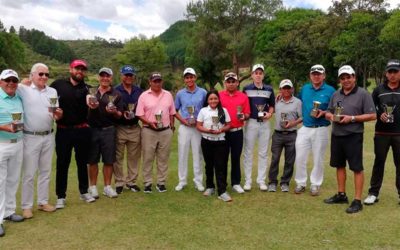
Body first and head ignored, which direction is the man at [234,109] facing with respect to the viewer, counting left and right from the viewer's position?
facing the viewer

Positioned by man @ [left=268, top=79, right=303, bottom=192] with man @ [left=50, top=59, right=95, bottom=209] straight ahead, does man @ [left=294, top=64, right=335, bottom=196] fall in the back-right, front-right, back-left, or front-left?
back-left

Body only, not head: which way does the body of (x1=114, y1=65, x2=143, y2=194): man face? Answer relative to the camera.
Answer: toward the camera

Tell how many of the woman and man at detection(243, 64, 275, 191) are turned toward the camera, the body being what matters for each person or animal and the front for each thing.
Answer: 2

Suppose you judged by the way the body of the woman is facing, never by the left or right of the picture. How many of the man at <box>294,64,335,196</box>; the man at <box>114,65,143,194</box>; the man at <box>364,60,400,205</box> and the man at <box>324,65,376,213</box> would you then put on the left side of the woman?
3

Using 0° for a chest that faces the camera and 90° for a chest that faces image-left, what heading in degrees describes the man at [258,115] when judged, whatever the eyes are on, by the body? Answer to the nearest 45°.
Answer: approximately 0°

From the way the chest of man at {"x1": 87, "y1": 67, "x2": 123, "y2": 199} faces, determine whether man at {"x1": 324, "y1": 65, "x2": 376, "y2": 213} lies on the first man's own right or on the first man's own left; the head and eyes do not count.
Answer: on the first man's own left

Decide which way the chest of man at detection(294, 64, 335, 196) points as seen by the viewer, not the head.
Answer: toward the camera

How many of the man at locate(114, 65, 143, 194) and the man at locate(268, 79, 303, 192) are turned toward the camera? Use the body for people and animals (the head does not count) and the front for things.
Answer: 2

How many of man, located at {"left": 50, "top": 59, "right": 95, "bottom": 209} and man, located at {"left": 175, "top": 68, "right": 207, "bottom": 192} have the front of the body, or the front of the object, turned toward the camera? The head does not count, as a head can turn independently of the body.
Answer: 2

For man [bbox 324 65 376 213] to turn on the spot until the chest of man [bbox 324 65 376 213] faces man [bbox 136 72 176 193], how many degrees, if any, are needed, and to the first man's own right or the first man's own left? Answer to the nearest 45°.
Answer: approximately 45° to the first man's own right

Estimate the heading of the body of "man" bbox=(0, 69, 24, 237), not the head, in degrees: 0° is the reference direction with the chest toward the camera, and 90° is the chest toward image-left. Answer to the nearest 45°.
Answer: approximately 315°

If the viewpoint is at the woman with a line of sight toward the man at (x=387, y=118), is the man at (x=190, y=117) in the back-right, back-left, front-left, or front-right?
back-left
